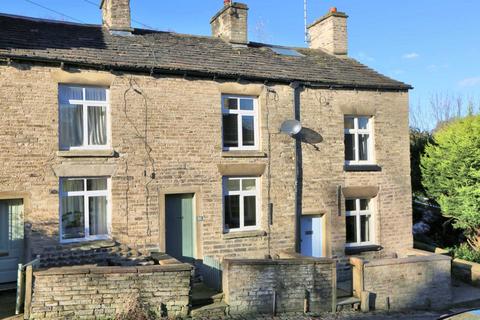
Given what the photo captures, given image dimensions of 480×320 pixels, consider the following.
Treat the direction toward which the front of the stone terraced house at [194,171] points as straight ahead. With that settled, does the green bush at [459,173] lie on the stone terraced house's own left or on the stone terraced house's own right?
on the stone terraced house's own left

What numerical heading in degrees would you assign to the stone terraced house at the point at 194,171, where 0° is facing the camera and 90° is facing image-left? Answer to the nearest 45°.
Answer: approximately 315°

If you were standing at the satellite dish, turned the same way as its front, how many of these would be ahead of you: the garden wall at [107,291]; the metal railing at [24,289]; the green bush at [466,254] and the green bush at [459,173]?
2
